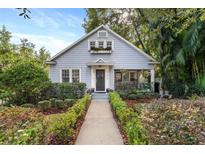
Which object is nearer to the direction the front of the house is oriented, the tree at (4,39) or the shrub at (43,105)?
the shrub

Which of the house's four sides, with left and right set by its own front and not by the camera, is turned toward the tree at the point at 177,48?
left

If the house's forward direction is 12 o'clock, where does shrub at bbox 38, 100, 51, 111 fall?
The shrub is roughly at 1 o'clock from the house.

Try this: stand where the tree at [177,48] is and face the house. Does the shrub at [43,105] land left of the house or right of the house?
left

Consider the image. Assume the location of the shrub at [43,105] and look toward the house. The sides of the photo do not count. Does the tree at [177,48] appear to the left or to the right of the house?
right

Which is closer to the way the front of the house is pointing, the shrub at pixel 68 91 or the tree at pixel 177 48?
the shrub

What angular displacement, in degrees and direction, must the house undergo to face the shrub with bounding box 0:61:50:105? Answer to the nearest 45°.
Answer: approximately 45° to its right

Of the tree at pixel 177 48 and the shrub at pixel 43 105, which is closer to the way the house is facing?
the shrub

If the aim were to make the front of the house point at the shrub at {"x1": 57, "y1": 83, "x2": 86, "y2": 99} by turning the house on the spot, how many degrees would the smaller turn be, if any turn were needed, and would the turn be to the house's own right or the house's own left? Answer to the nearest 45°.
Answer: approximately 45° to the house's own right

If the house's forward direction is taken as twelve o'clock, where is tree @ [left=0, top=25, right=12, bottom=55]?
The tree is roughly at 4 o'clock from the house.

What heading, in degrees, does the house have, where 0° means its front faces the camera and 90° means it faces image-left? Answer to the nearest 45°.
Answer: approximately 0°
